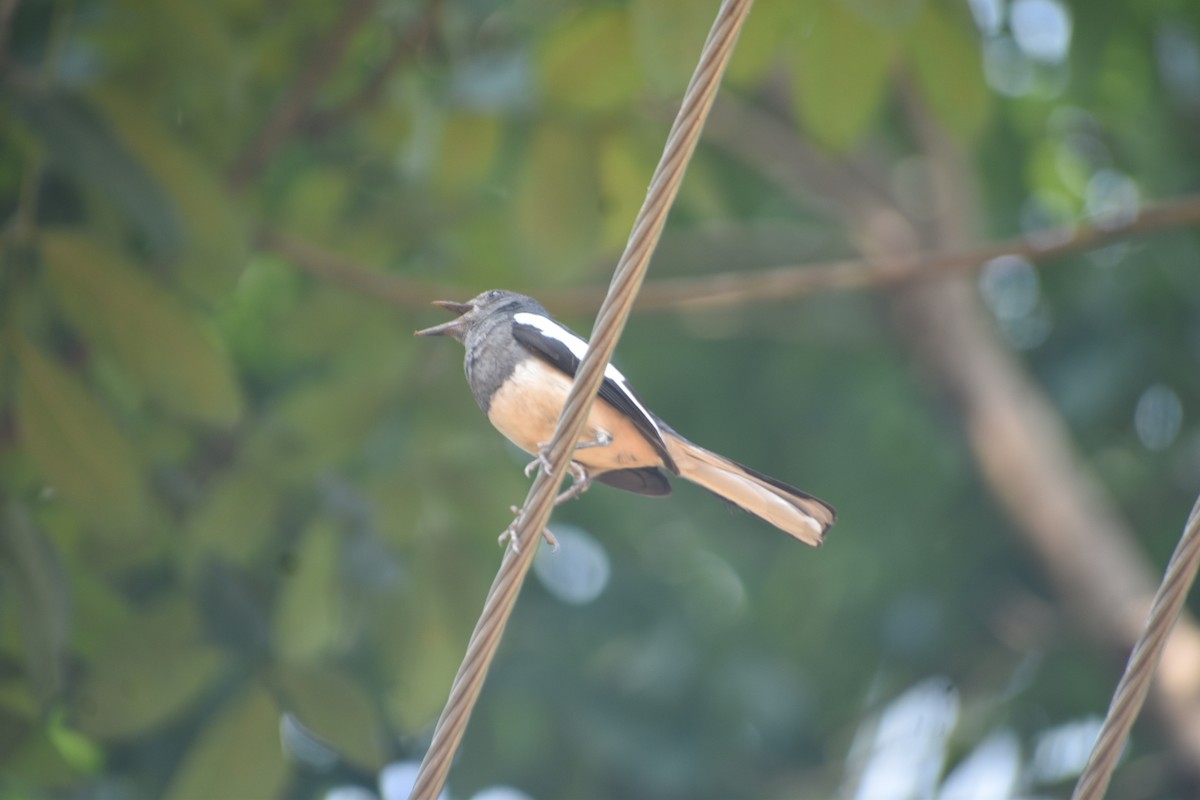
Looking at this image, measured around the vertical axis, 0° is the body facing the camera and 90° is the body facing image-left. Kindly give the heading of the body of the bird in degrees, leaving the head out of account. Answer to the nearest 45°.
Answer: approximately 90°

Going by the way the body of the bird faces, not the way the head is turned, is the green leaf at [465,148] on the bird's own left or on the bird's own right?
on the bird's own right

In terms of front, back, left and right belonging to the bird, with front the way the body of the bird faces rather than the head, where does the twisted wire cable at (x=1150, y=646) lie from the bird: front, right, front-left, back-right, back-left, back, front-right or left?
back-left
